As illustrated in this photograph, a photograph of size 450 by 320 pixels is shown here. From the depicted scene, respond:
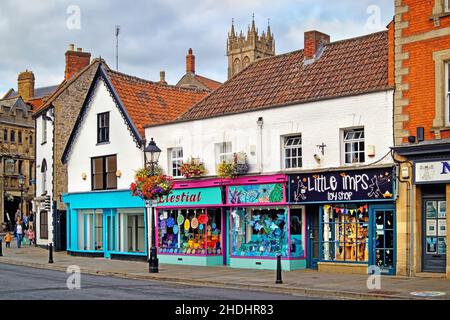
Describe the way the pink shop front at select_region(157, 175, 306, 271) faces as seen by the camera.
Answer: facing the viewer and to the left of the viewer

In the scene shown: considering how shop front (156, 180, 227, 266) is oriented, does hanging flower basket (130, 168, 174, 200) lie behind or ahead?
ahead

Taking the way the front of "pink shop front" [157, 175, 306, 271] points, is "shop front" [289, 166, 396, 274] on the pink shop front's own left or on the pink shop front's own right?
on the pink shop front's own left
